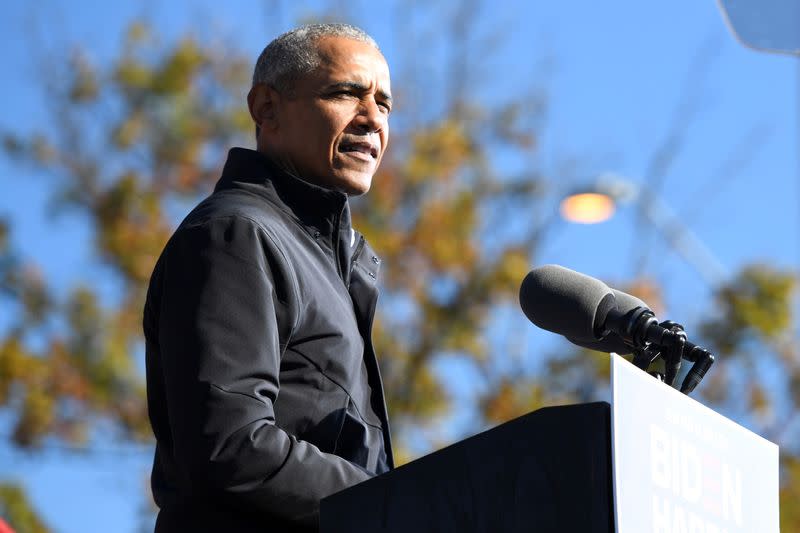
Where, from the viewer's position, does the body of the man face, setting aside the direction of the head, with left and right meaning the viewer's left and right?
facing the viewer and to the right of the viewer

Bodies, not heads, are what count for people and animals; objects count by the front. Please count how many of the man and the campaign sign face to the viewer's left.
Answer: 0

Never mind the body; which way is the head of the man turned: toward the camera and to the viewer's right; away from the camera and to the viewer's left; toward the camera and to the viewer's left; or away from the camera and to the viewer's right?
toward the camera and to the viewer's right

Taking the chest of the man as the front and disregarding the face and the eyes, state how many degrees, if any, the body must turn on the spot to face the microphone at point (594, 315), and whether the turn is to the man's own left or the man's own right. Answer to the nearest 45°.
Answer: approximately 45° to the man's own left

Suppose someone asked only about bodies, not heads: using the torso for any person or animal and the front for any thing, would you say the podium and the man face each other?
no

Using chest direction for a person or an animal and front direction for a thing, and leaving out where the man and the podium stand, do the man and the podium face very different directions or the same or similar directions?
same or similar directions

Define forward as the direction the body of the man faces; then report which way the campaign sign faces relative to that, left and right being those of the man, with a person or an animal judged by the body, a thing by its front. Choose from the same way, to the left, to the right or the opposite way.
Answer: the same way

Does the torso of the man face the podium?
yes

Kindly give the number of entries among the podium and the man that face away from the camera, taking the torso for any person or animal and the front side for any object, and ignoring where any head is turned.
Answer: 0

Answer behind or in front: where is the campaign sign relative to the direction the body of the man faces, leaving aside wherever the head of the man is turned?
in front
